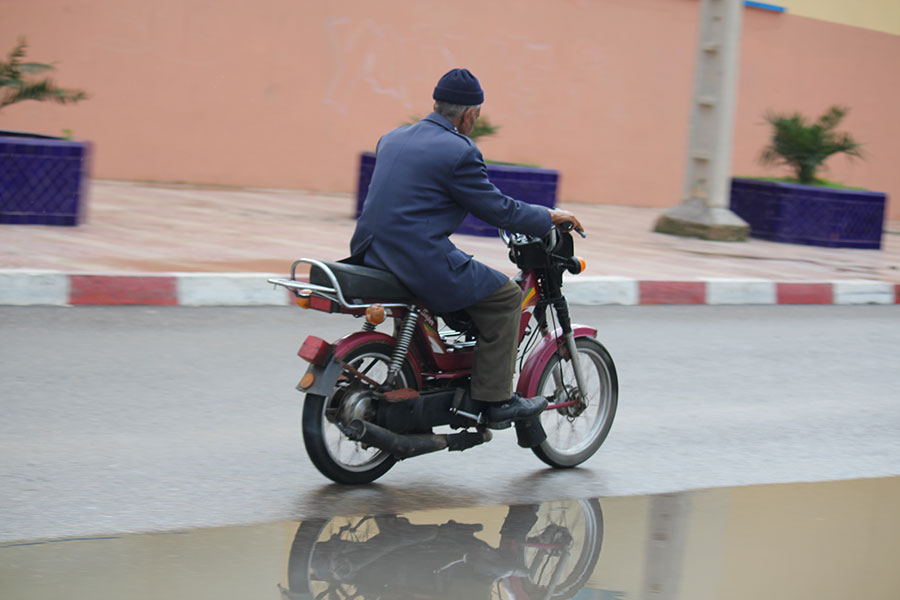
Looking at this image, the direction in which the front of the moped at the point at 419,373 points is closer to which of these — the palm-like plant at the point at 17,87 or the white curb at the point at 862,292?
the white curb

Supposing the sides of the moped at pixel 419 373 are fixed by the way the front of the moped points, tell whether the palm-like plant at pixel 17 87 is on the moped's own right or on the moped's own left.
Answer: on the moped's own left

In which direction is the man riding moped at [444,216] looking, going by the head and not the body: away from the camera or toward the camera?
away from the camera

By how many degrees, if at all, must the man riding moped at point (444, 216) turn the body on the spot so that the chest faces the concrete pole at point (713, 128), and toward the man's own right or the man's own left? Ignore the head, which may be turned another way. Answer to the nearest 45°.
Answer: approximately 45° to the man's own left

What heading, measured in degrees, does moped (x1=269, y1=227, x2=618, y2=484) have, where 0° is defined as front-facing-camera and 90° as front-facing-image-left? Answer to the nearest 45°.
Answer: approximately 225°

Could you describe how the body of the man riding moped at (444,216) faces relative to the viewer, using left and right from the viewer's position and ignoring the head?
facing away from the viewer and to the right of the viewer

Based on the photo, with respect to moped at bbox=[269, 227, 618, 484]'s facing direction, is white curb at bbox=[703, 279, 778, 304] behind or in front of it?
in front

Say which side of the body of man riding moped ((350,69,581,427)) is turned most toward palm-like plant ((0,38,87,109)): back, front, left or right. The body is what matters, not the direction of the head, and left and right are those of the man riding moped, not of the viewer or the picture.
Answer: left

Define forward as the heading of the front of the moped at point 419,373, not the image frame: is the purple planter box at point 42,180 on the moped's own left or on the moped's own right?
on the moped's own left

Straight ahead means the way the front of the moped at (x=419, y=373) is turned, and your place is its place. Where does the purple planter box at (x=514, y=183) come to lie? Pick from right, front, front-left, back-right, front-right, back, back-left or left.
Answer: front-left

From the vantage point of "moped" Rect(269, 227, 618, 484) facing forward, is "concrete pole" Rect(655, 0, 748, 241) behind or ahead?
ahead
